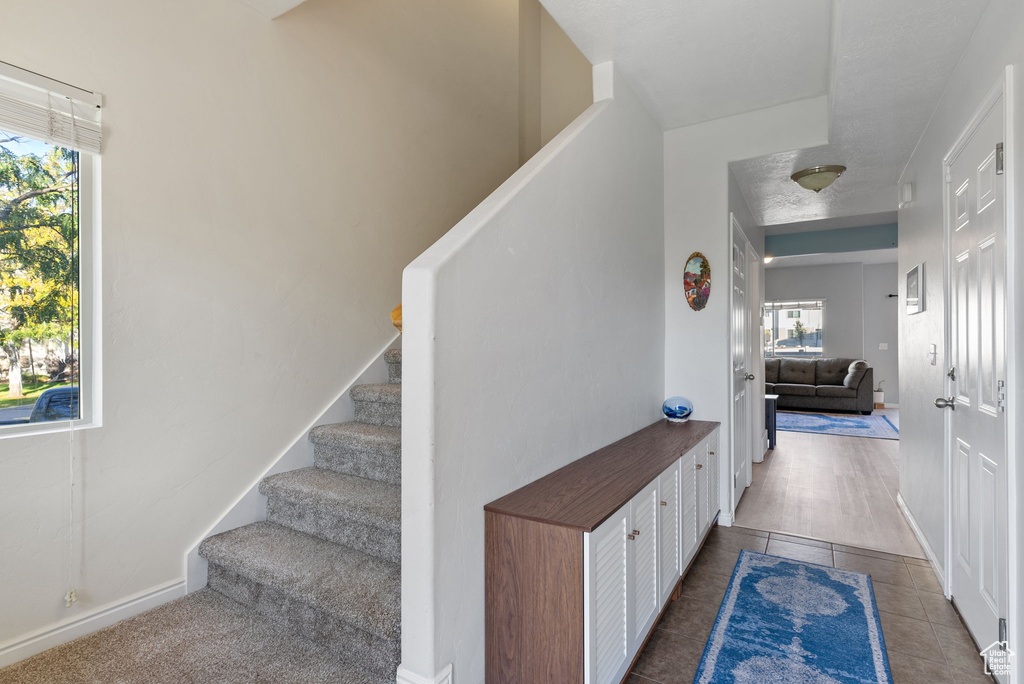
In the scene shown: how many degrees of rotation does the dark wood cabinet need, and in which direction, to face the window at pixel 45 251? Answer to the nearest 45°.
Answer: approximately 135° to its right

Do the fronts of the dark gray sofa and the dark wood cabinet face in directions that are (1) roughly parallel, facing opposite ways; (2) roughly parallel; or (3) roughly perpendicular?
roughly perpendicular

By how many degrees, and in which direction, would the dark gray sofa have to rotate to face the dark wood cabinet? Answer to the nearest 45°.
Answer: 0° — it already faces it

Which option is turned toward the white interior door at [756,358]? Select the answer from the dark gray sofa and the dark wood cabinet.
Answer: the dark gray sofa

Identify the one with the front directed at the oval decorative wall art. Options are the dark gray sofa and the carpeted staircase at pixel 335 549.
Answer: the dark gray sofa

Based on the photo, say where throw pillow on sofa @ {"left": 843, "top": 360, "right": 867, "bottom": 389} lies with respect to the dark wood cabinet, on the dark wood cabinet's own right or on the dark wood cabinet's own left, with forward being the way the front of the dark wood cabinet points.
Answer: on the dark wood cabinet's own left

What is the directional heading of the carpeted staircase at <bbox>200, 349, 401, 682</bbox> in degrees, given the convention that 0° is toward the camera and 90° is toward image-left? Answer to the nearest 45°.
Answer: approximately 45°

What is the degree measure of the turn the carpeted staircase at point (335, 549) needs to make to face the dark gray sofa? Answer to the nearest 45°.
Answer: approximately 180°

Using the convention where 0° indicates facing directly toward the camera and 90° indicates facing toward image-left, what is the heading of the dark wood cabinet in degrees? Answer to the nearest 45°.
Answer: approximately 315°
